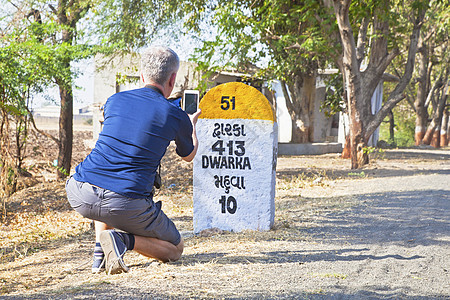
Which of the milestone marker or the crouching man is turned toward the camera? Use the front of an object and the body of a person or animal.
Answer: the milestone marker

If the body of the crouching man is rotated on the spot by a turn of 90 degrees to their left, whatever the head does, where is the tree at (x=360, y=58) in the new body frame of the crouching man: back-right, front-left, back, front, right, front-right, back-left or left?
right

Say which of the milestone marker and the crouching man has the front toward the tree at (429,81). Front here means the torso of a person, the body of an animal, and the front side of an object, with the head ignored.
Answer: the crouching man

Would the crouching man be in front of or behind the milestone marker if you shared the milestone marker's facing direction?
in front

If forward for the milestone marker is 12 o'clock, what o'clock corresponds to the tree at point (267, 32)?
The tree is roughly at 6 o'clock from the milestone marker.

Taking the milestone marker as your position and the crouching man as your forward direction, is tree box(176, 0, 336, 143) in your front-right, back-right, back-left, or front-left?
back-right

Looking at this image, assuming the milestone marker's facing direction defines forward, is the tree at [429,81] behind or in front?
behind

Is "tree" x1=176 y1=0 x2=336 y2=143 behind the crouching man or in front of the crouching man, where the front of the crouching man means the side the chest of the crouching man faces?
in front

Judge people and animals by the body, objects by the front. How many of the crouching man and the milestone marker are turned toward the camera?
1

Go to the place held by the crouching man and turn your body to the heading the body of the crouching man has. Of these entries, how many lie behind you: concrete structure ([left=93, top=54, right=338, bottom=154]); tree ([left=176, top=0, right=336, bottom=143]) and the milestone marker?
0

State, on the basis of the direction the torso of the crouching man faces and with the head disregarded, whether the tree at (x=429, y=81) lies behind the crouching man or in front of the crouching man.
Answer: in front

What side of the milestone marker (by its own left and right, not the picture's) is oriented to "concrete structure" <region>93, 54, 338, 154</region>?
back

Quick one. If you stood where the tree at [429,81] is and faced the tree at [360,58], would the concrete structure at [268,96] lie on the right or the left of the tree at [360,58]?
right

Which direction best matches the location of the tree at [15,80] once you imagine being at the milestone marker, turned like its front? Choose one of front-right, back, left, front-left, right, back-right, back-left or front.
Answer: back-right

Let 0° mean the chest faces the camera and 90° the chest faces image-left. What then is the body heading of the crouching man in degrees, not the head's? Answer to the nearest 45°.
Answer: approximately 225°

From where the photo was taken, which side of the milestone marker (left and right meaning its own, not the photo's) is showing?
front
